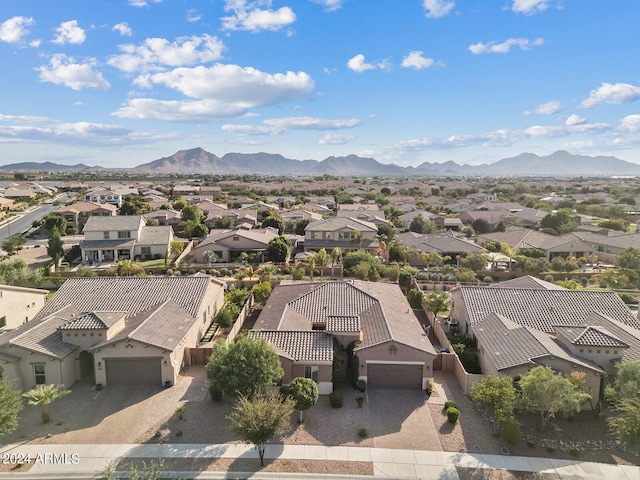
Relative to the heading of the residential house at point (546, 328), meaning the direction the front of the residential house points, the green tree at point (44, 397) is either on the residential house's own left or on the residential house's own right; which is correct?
on the residential house's own right

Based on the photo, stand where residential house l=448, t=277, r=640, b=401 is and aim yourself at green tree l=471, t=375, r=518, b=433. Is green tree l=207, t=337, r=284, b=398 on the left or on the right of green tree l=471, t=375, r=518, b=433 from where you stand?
right

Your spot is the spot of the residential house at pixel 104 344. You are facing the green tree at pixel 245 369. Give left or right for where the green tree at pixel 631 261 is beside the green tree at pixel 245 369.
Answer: left

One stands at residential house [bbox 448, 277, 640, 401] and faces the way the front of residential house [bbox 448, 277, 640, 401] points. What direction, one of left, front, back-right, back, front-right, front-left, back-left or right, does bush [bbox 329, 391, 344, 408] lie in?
front-right

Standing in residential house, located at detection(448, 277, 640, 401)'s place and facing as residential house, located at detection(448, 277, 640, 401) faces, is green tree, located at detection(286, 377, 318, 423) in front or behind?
in front

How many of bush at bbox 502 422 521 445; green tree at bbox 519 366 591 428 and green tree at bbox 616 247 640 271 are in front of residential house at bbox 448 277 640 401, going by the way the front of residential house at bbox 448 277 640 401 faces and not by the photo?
2

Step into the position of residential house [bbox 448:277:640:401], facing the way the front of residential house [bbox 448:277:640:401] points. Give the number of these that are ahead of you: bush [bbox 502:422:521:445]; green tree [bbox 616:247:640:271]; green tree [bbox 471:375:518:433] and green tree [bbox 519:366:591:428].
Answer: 3

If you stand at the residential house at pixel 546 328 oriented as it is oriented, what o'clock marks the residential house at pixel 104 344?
the residential house at pixel 104 344 is roughly at 2 o'clock from the residential house at pixel 546 328.

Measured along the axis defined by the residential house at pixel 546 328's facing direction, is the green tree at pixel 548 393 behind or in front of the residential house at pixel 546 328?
in front

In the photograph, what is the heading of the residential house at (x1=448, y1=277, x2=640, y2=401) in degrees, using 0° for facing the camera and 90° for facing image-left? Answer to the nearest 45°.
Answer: approximately 0°

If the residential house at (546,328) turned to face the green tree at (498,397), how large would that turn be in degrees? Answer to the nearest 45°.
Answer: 0° — it already faces it
